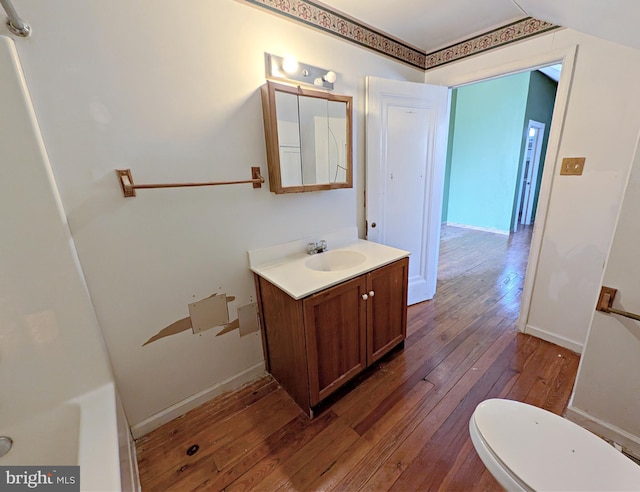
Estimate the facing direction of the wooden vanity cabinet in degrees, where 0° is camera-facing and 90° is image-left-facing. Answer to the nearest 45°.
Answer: approximately 315°

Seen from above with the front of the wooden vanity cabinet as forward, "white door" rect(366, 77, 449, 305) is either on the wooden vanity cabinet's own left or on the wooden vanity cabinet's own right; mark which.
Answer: on the wooden vanity cabinet's own left

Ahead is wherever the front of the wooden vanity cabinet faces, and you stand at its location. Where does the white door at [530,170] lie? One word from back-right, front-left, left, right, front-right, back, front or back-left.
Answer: left

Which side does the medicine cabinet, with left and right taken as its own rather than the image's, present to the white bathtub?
right
